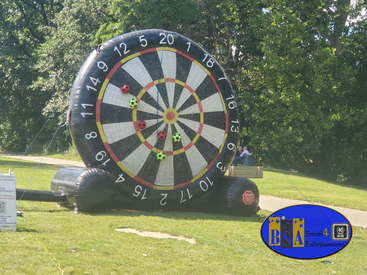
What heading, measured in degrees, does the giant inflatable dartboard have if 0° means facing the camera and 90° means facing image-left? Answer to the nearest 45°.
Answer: approximately 315°

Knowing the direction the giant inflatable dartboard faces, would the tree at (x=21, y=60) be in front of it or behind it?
behind
